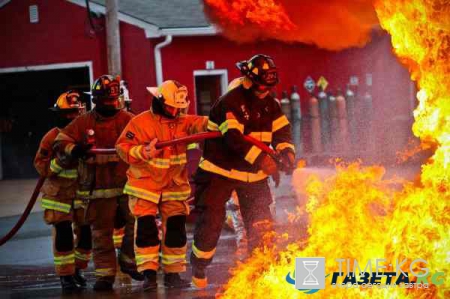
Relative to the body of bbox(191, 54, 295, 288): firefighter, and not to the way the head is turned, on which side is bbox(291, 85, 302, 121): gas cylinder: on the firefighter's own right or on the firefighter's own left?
on the firefighter's own left

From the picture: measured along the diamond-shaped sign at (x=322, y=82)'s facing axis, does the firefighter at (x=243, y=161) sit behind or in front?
in front

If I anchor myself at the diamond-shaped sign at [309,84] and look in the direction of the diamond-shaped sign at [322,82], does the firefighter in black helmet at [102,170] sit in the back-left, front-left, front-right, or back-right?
back-right

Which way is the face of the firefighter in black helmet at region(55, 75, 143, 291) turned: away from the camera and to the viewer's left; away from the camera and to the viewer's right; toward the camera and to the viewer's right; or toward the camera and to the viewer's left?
toward the camera and to the viewer's right

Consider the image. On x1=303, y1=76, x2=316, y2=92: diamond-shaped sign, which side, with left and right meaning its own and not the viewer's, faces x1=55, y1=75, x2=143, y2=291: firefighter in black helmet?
front

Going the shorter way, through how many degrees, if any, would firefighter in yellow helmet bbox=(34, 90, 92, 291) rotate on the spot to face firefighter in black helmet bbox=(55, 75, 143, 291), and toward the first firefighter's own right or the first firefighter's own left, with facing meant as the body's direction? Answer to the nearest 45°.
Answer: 0° — they already face them

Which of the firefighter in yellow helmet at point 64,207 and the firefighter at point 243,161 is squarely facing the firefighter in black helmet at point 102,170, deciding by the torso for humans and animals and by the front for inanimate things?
the firefighter in yellow helmet

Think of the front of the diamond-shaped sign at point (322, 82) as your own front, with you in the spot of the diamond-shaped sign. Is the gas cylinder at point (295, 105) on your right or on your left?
on your right

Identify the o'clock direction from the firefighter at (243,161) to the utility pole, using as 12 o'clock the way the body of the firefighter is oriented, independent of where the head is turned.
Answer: The utility pole is roughly at 7 o'clock from the firefighter.

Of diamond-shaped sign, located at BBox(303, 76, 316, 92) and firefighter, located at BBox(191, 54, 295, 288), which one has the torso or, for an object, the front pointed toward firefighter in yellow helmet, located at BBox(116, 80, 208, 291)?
the diamond-shaped sign

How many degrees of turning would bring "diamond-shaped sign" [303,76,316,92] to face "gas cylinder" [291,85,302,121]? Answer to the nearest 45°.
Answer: approximately 45° to its right

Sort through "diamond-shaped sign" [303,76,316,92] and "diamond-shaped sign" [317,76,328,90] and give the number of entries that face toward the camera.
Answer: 2

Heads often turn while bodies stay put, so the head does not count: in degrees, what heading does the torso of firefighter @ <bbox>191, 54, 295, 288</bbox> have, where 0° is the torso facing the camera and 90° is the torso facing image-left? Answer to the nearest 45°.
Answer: approximately 315°
